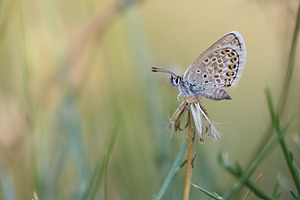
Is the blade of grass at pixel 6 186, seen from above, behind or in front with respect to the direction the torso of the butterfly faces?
in front

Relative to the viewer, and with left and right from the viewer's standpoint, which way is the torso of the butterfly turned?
facing to the left of the viewer
